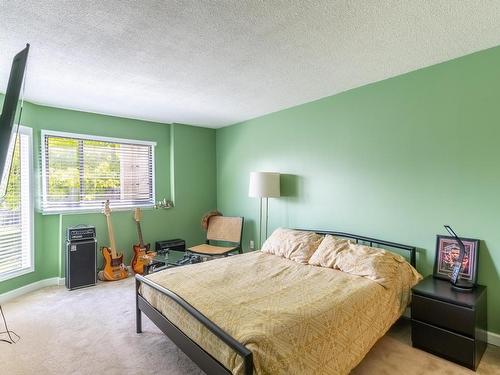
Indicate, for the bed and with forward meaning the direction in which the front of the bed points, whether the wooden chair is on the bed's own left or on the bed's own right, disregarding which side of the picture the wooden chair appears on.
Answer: on the bed's own right

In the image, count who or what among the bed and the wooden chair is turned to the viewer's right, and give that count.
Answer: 0

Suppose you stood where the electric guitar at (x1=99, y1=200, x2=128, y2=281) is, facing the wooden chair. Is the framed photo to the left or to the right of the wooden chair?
right

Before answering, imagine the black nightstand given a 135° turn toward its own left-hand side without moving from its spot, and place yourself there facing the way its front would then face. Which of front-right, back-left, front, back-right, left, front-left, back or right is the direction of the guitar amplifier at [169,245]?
back

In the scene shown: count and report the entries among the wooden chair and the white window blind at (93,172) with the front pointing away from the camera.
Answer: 0

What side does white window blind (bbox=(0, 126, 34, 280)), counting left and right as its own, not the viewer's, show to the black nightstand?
front

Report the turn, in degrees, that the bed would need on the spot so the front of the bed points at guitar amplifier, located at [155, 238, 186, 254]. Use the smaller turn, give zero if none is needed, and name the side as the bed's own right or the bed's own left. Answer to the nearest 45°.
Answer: approximately 90° to the bed's own right

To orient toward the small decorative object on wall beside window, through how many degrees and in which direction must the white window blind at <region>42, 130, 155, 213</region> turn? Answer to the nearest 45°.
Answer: approximately 45° to its left

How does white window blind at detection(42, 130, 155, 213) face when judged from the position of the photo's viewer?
facing the viewer and to the right of the viewer

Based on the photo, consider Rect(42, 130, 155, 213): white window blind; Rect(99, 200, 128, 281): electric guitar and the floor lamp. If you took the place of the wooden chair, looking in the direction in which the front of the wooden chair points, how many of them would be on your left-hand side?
1

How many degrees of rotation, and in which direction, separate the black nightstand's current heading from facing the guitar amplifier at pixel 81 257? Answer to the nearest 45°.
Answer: approximately 45° to its right
